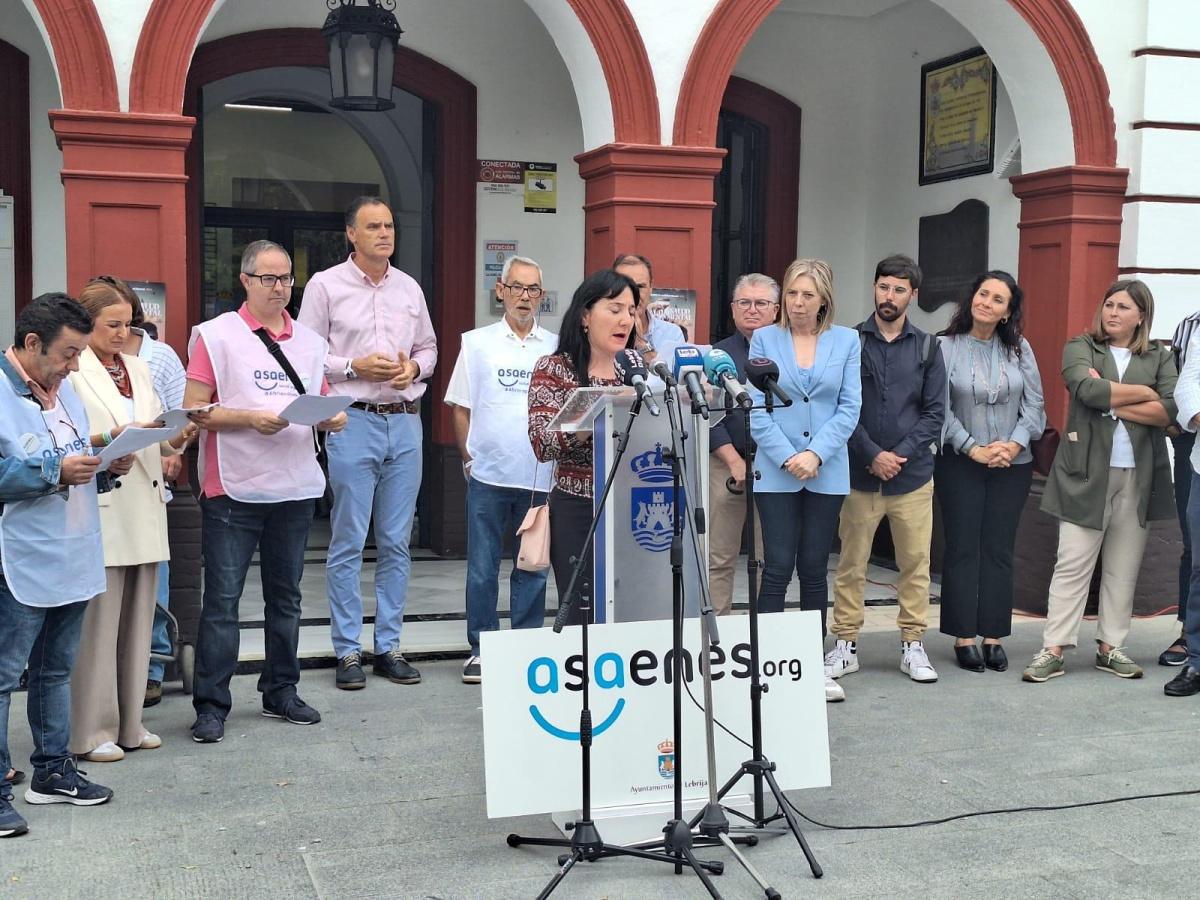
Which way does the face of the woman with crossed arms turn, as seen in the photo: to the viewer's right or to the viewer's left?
to the viewer's left

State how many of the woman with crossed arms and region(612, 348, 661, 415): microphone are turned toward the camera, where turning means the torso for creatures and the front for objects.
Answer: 1

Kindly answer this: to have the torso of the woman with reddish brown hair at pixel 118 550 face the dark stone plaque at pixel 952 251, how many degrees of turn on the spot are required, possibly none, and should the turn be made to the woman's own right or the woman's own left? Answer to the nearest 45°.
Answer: approximately 90° to the woman's own left

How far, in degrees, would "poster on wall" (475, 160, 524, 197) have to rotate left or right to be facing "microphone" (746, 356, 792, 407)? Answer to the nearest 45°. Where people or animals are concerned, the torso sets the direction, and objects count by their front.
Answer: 0° — it already faces it

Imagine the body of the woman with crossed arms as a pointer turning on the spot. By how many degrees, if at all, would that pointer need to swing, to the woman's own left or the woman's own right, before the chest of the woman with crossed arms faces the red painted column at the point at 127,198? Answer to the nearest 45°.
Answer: approximately 90° to the woman's own right

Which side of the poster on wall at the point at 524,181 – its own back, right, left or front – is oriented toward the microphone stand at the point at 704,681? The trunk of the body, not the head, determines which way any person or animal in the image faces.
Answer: front

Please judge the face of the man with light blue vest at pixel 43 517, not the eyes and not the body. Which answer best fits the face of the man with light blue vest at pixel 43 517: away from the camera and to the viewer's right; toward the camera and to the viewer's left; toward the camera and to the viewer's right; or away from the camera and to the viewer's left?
toward the camera and to the viewer's right

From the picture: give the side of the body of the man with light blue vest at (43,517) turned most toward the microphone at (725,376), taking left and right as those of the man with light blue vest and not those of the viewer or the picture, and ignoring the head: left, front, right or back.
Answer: front
